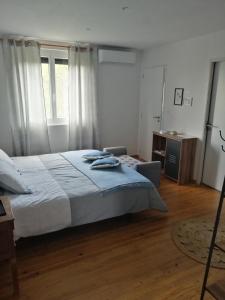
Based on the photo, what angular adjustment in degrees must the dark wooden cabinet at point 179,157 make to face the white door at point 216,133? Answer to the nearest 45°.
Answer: approximately 135° to its left

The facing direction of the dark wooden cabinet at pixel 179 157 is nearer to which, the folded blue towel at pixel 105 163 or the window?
the folded blue towel

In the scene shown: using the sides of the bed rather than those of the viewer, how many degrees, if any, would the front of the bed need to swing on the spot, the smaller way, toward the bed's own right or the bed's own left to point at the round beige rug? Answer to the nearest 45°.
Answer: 0° — it already faces it

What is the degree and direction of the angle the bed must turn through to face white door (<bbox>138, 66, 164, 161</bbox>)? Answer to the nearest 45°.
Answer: approximately 45° to its left

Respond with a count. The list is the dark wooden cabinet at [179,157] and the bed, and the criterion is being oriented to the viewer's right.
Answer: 1

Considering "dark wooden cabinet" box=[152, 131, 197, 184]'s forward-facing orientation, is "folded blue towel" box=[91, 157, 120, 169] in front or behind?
in front

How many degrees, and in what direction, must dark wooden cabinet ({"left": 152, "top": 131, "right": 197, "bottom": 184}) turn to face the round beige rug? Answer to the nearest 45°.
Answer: approximately 45° to its left

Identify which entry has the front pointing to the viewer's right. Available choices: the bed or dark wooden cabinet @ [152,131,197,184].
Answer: the bed

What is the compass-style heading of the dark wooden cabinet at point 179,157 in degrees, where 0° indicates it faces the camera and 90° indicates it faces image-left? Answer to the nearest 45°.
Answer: approximately 45°

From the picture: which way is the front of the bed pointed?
to the viewer's right

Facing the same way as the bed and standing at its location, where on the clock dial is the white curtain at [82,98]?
The white curtain is roughly at 9 o'clock from the bed.

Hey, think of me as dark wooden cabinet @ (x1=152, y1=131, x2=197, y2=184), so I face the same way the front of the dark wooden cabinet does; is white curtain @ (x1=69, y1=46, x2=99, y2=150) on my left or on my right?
on my right
